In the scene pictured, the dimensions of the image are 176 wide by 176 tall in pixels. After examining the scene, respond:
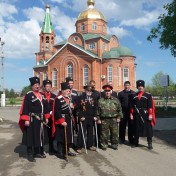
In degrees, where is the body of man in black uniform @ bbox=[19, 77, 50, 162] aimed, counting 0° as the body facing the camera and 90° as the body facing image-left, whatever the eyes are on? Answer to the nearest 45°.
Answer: approximately 315°

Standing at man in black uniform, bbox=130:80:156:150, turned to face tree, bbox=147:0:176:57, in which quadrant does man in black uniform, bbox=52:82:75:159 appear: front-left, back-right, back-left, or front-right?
back-left

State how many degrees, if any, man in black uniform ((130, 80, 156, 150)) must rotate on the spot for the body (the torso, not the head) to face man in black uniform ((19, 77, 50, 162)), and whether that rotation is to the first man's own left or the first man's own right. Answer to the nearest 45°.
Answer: approximately 45° to the first man's own right

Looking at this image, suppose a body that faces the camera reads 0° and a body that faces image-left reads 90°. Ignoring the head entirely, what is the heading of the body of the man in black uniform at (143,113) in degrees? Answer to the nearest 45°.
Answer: approximately 0°

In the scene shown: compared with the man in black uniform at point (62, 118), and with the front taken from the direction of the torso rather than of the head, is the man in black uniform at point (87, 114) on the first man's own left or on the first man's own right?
on the first man's own left

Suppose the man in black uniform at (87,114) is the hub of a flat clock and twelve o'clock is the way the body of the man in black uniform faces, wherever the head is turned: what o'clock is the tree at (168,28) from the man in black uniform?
The tree is roughly at 7 o'clock from the man in black uniform.

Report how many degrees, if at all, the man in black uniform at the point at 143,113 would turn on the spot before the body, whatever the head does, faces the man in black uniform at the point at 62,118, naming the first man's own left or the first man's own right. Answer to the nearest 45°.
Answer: approximately 45° to the first man's own right

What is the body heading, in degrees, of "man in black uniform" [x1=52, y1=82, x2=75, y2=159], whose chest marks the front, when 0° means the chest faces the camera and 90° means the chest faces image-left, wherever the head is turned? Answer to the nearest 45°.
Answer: approximately 315°

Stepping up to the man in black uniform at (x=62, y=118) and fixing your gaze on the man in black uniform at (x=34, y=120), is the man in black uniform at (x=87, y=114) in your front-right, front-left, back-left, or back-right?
back-right

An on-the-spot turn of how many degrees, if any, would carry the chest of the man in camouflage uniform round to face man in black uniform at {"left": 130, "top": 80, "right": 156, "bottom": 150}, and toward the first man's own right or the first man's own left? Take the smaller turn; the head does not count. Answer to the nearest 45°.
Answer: approximately 90° to the first man's own left
